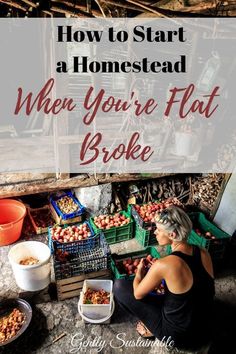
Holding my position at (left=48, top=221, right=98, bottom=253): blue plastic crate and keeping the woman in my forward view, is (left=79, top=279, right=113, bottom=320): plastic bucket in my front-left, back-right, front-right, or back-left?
front-right

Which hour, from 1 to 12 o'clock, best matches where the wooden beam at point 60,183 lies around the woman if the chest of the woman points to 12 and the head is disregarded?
The wooden beam is roughly at 12 o'clock from the woman.

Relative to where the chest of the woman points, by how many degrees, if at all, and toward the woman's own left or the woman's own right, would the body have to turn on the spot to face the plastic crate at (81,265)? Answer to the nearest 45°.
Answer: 0° — they already face it

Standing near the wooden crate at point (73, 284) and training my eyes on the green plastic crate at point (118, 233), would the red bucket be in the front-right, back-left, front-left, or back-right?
front-left

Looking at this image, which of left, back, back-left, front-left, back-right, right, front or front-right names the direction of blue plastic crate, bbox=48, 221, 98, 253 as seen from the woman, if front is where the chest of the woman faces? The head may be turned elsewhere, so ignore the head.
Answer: front

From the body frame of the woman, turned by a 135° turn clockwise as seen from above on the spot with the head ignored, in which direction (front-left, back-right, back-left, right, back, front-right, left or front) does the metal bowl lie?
back

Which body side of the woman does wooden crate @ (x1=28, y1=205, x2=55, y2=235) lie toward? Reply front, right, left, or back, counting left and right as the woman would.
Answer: front

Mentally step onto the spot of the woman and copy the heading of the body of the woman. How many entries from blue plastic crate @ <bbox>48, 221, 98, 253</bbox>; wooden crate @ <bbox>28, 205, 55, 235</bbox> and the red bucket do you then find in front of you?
3

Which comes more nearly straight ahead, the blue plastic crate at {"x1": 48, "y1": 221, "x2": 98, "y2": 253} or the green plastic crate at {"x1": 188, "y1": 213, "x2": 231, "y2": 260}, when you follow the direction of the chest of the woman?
the blue plastic crate

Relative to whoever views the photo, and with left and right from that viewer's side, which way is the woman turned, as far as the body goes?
facing away from the viewer and to the left of the viewer

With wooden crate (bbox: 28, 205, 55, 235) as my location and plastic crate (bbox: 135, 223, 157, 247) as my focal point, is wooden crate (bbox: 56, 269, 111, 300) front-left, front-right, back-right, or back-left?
front-right

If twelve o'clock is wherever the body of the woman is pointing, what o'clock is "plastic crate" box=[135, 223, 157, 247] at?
The plastic crate is roughly at 1 o'clock from the woman.

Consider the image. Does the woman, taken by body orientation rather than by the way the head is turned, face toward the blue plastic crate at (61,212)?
yes

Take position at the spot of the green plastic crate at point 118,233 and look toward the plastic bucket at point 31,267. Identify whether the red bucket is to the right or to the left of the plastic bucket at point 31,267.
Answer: right

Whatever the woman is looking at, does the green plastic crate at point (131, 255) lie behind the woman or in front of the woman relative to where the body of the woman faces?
in front

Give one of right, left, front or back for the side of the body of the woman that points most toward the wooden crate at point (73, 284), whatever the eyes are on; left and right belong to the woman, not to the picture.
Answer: front
